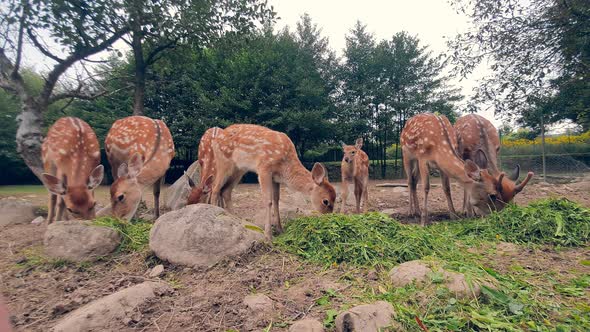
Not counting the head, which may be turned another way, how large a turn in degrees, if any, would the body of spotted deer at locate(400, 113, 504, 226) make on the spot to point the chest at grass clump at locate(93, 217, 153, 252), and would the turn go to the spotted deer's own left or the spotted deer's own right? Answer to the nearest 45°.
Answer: approximately 90° to the spotted deer's own right

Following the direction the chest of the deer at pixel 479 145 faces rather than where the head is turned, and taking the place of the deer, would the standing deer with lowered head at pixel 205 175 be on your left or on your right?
on your right

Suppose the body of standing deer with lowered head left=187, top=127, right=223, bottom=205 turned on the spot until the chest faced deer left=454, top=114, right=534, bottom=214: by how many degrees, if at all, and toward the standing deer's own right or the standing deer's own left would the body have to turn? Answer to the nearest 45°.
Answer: approximately 135° to the standing deer's own left

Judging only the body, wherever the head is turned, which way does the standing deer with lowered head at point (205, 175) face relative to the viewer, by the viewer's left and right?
facing the viewer and to the left of the viewer

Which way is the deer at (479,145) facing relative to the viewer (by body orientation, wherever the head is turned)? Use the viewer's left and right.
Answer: facing the viewer and to the right of the viewer

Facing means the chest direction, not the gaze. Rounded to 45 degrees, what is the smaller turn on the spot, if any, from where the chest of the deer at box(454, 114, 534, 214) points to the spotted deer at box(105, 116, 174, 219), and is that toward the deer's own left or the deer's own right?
approximately 90° to the deer's own right

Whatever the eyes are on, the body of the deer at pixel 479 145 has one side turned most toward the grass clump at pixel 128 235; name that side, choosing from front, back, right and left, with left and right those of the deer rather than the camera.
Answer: right

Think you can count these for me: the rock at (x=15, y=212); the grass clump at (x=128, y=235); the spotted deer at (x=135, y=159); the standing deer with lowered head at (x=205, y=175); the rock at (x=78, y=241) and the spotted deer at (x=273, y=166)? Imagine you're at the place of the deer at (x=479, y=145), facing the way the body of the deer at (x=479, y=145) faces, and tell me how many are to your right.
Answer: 6

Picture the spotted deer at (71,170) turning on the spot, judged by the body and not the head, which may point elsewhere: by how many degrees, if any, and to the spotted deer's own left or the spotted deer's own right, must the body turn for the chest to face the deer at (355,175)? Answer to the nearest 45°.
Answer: approximately 90° to the spotted deer's own left

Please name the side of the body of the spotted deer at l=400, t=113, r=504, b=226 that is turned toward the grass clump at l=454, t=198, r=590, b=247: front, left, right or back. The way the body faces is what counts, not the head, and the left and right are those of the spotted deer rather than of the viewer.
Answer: front

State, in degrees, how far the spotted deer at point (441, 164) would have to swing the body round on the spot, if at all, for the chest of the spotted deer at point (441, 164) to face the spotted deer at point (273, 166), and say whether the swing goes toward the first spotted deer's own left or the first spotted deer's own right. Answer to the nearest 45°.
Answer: approximately 90° to the first spotted deer's own right

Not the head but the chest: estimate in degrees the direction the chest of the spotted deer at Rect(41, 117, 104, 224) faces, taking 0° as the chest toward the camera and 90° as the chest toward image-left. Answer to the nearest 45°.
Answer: approximately 0°
